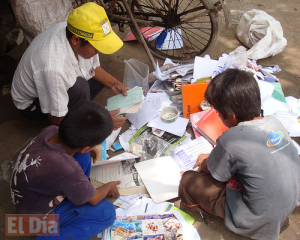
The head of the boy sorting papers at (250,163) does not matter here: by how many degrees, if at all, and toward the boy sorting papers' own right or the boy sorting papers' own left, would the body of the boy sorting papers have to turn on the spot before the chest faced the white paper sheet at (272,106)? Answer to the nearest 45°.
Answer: approximately 45° to the boy sorting papers' own right

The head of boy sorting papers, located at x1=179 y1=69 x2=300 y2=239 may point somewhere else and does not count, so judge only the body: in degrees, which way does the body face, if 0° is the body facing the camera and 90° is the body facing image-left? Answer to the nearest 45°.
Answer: approximately 135°

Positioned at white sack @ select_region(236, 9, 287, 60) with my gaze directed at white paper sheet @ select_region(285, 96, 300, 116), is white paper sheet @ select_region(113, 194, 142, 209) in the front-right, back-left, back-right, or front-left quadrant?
front-right

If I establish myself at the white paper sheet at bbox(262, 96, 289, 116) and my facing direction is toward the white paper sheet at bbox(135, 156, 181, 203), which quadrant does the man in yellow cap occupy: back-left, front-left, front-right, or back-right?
front-right

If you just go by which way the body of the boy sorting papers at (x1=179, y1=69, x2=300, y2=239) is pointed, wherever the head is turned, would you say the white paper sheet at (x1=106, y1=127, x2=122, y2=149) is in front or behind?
in front

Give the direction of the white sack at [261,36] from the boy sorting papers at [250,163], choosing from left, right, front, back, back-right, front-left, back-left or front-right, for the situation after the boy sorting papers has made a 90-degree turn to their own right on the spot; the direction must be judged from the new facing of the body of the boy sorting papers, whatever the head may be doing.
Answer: front-left

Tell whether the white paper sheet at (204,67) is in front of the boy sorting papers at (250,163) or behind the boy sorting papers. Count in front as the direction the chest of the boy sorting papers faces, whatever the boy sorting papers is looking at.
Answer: in front

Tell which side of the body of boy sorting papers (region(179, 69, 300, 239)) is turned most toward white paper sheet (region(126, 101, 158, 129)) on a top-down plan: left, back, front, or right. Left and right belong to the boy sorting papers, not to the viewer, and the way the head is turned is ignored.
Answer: front

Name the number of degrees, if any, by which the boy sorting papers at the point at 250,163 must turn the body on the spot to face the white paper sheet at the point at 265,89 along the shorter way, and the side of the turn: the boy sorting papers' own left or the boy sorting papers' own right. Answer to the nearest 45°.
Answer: approximately 45° to the boy sorting papers' own right

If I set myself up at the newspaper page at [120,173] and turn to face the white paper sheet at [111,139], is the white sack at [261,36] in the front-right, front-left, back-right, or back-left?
front-right
